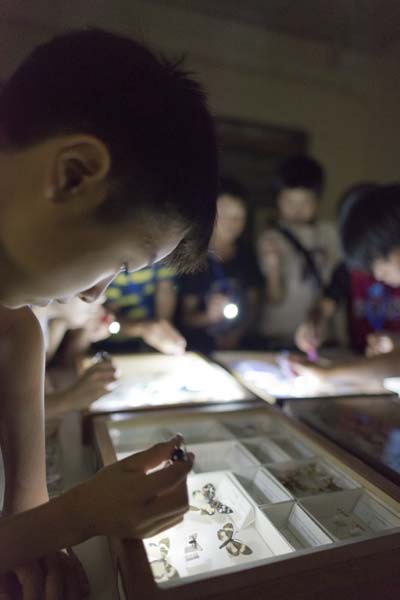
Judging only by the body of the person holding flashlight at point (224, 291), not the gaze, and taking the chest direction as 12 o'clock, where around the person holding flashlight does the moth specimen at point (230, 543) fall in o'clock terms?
The moth specimen is roughly at 12 o'clock from the person holding flashlight.

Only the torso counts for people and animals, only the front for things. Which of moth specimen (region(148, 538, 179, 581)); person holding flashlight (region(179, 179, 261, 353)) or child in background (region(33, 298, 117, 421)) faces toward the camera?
the person holding flashlight

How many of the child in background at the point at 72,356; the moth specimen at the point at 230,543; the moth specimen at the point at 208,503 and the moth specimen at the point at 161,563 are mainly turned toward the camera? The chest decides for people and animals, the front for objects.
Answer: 0

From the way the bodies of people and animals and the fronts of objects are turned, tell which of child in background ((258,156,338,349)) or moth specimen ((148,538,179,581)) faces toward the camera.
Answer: the child in background

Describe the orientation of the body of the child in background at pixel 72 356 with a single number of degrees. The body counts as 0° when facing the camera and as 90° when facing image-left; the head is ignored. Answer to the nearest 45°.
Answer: approximately 270°

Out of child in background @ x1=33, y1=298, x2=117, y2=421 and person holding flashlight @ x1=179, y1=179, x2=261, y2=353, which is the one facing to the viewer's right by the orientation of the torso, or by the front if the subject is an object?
the child in background

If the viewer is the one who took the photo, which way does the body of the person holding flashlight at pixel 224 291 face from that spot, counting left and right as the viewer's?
facing the viewer

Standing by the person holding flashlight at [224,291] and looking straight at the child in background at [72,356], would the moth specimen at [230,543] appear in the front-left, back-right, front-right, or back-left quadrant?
front-left

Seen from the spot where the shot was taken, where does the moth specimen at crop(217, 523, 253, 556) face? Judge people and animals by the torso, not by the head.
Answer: facing away from the viewer and to the right of the viewer

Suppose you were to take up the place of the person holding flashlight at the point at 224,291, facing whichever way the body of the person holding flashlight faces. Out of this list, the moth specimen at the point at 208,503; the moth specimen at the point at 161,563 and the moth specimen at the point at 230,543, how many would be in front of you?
3

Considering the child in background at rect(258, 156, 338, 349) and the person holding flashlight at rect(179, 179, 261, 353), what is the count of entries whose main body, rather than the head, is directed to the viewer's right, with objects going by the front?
0

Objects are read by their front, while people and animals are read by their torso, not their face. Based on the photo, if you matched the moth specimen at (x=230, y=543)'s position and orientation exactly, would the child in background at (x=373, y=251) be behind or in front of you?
in front

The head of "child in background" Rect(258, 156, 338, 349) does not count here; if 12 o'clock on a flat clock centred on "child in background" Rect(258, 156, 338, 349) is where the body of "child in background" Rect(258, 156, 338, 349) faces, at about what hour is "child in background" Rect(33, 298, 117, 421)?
"child in background" Rect(33, 298, 117, 421) is roughly at 1 o'clock from "child in background" Rect(258, 156, 338, 349).

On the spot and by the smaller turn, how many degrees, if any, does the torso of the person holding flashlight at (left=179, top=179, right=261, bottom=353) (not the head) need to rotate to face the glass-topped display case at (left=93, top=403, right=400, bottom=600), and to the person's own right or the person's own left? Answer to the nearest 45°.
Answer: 0° — they already face it

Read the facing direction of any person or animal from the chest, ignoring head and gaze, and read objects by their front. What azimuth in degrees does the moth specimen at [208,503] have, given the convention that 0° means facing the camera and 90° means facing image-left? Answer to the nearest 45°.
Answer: approximately 225°
